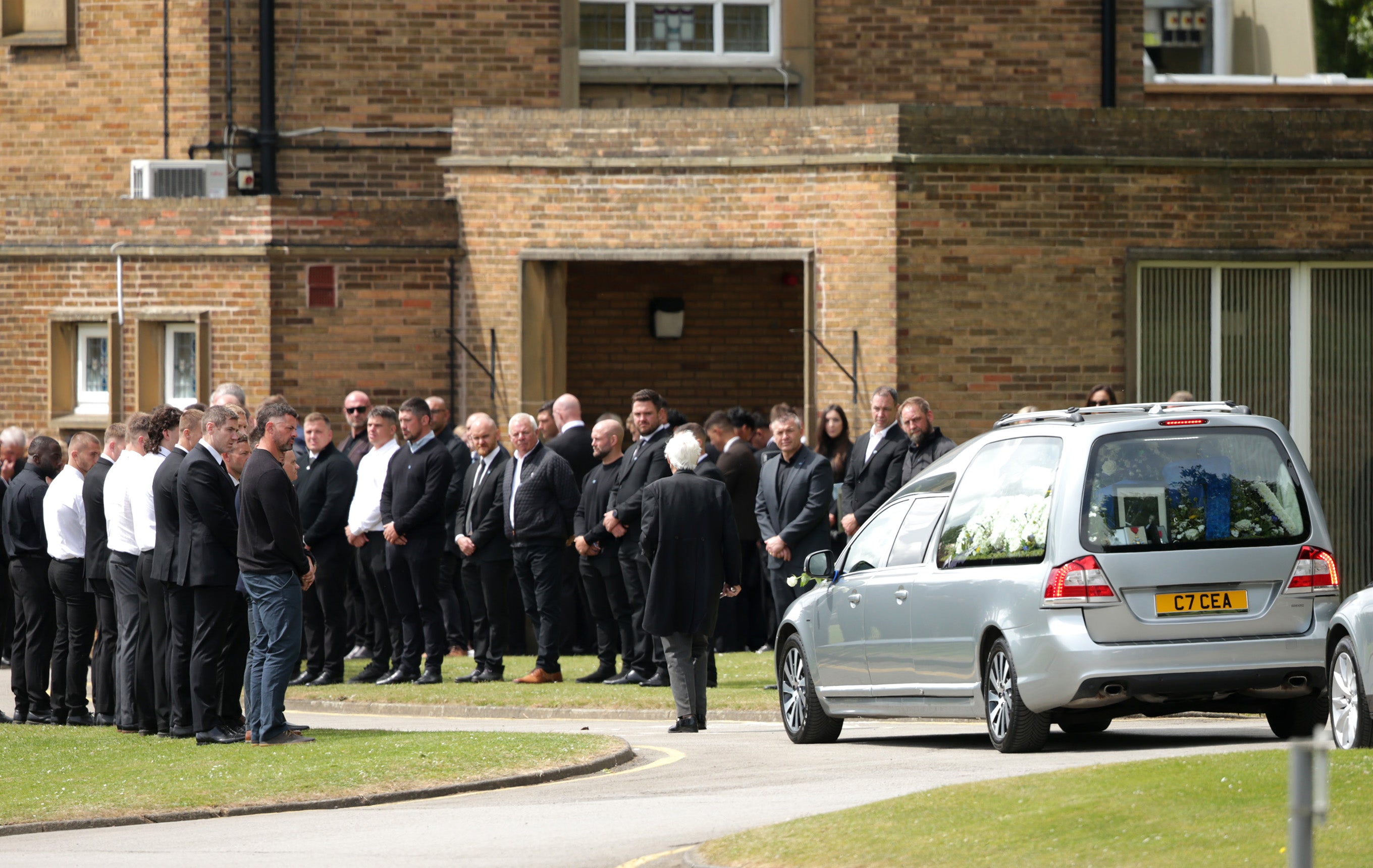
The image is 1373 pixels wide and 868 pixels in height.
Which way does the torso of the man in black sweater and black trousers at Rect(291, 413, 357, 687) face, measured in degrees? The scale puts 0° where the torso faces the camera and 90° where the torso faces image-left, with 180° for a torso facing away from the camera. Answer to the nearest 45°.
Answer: approximately 45°

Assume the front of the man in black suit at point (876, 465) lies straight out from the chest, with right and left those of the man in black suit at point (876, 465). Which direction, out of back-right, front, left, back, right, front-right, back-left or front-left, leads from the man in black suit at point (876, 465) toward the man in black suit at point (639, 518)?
front-right

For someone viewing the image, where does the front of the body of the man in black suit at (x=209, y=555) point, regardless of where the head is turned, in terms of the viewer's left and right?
facing to the right of the viewer

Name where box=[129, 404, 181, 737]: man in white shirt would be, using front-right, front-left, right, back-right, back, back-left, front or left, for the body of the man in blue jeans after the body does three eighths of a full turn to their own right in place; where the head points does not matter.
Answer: right

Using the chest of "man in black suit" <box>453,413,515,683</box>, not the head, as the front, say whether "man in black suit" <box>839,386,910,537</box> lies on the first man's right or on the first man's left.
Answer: on the first man's left

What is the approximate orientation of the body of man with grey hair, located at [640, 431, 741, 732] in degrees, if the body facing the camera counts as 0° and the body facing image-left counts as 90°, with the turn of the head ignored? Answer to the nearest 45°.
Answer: approximately 180°

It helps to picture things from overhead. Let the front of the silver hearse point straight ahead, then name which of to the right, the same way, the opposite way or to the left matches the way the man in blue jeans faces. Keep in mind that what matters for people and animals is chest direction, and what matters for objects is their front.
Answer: to the right

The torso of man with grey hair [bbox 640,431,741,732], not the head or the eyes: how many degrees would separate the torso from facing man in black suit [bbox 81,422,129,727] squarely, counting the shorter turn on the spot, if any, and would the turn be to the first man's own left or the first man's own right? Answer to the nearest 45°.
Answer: approximately 90° to the first man's own left

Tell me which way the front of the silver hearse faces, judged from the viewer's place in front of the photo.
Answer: facing away from the viewer and to the left of the viewer
